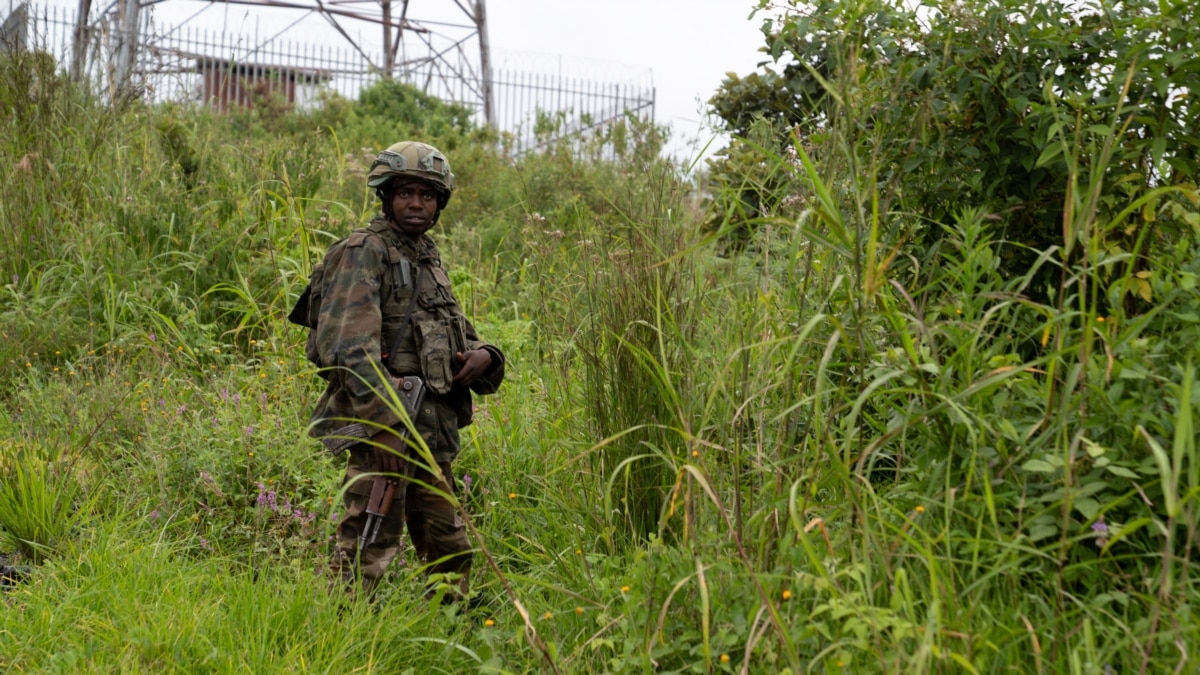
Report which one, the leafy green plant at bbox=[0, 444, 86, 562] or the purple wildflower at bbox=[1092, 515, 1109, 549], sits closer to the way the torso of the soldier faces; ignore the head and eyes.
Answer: the purple wildflower

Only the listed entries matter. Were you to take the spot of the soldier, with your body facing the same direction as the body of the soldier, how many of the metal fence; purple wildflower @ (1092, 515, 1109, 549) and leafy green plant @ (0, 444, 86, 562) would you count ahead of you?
1

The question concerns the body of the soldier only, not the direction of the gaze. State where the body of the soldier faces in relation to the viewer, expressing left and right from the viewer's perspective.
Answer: facing the viewer and to the right of the viewer

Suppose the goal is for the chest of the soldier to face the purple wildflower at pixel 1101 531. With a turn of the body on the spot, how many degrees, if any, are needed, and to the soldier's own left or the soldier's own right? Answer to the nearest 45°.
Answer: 0° — they already face it

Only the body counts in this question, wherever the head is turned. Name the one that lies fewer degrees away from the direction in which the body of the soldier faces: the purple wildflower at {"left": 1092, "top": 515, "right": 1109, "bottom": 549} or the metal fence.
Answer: the purple wildflower

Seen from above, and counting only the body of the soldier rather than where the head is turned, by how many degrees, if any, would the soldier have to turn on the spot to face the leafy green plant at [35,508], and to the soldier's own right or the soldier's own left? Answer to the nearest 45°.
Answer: approximately 180°

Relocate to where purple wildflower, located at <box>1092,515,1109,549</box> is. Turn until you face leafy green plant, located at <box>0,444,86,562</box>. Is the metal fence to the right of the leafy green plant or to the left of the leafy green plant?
right

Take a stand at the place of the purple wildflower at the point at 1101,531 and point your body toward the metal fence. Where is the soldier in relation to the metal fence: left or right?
left

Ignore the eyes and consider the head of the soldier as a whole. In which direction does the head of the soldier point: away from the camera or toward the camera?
toward the camera

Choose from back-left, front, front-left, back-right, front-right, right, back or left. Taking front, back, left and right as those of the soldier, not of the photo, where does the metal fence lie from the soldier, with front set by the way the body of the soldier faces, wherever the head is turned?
back-left
